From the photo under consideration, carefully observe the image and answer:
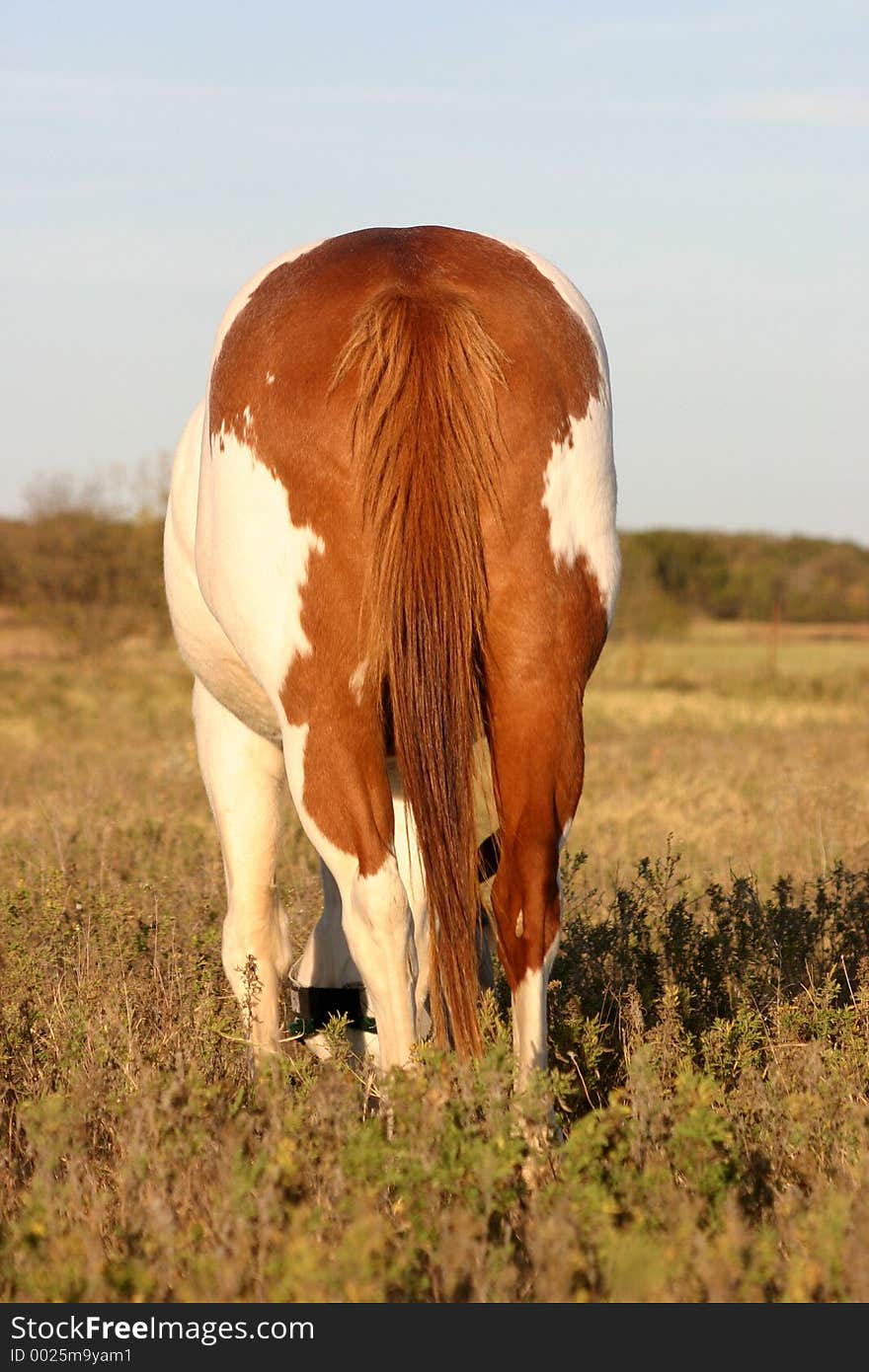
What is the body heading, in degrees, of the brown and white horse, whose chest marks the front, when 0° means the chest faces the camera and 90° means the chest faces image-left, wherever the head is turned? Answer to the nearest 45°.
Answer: approximately 180°
